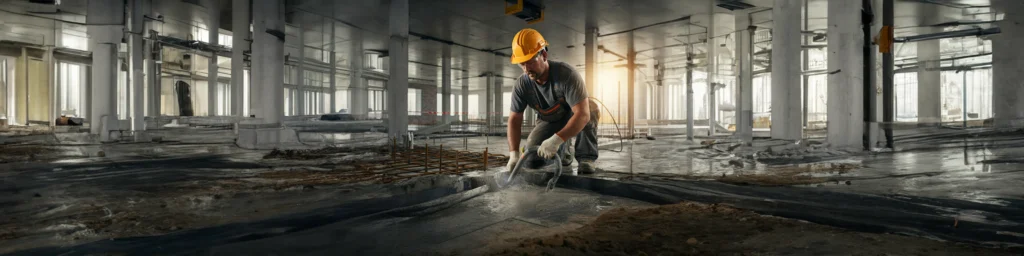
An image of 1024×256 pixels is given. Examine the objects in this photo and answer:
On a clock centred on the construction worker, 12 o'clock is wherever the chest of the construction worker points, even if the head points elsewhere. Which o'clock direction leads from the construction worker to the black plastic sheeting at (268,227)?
The black plastic sheeting is roughly at 12 o'clock from the construction worker.

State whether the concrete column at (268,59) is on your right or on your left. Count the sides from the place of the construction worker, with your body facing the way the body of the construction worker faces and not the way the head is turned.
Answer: on your right

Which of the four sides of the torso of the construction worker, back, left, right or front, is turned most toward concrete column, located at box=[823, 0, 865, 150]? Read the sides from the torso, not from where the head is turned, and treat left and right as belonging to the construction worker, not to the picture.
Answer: back

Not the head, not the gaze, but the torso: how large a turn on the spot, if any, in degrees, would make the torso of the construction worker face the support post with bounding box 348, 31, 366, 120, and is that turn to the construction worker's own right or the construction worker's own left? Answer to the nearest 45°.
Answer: approximately 90° to the construction worker's own right

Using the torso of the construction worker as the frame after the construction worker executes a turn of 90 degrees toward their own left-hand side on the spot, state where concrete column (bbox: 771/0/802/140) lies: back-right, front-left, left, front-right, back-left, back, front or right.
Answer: left

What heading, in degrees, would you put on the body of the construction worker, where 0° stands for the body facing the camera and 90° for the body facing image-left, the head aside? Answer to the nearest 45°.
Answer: approximately 45°

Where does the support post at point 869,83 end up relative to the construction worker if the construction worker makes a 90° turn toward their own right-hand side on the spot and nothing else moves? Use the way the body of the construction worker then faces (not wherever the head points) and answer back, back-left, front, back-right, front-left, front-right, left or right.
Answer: right

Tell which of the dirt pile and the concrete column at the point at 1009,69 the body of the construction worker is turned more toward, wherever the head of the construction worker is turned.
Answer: the dirt pile

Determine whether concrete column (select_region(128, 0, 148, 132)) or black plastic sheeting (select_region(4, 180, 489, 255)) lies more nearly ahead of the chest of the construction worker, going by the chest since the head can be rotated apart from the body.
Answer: the black plastic sheeting

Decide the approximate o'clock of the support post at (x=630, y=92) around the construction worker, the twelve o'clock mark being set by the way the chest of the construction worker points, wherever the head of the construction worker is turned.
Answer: The support post is roughly at 5 o'clock from the construction worker.

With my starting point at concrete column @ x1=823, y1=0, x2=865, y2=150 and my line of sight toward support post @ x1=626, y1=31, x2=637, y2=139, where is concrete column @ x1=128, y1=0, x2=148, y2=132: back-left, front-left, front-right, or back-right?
front-left

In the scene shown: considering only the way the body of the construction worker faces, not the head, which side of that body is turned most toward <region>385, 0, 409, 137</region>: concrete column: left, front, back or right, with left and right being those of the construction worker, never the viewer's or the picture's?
right

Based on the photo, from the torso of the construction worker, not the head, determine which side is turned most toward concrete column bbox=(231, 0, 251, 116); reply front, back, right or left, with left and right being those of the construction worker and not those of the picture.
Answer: right

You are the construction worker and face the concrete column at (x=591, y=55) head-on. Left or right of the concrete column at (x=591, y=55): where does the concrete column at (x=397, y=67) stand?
left

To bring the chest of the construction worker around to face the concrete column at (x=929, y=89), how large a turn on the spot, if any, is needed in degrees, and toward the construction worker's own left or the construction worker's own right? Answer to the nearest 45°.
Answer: approximately 180°
